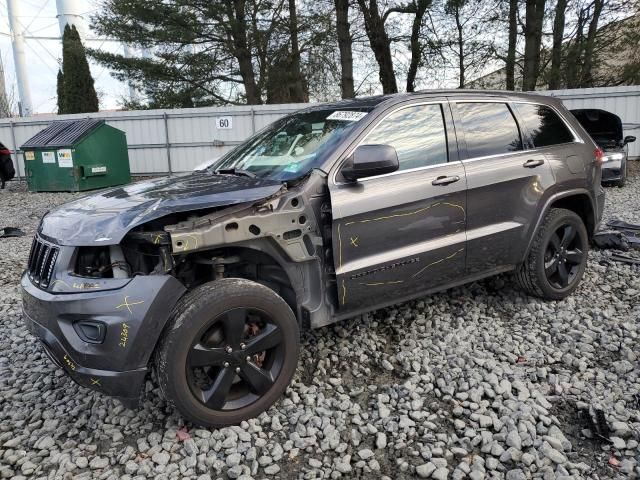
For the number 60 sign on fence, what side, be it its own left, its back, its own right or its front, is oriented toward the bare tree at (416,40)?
left

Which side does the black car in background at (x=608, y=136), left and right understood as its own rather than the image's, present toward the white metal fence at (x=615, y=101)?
back

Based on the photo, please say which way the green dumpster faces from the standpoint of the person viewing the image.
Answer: facing the viewer and to the left of the viewer

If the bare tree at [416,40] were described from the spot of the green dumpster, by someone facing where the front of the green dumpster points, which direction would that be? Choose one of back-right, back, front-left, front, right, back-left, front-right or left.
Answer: back-left

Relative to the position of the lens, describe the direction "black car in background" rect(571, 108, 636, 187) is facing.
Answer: facing the viewer

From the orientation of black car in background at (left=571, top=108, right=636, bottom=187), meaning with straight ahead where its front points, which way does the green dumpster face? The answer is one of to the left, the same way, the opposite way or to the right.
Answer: the same way

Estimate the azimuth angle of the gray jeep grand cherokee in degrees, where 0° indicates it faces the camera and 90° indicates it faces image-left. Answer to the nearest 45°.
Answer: approximately 45°

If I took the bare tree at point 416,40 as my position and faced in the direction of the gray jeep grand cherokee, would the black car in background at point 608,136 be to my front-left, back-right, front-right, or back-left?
front-left

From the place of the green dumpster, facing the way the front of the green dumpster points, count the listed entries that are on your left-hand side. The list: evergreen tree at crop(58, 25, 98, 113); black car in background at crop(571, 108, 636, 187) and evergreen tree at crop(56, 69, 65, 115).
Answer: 1

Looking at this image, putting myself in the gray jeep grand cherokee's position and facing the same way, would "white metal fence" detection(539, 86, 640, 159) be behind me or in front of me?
behind

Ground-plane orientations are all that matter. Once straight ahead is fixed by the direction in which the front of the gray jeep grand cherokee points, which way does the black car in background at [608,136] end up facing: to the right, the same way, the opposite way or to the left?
the same way
